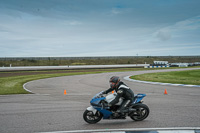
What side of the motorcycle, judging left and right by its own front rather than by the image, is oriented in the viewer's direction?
left
